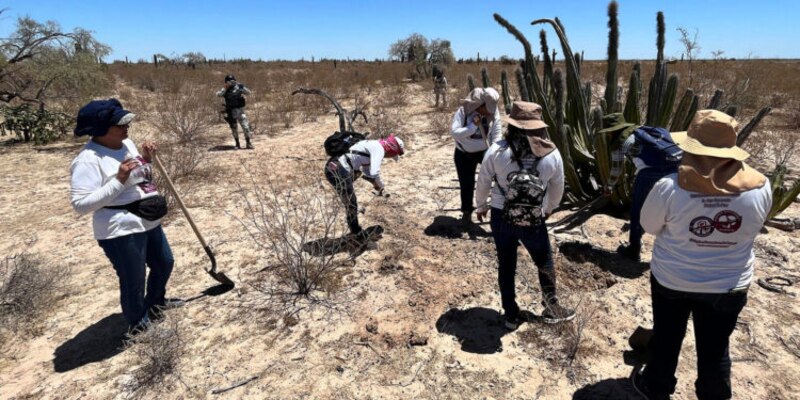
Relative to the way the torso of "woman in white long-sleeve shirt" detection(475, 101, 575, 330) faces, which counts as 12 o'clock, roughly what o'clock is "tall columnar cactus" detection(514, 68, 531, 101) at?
The tall columnar cactus is roughly at 12 o'clock from the woman in white long-sleeve shirt.

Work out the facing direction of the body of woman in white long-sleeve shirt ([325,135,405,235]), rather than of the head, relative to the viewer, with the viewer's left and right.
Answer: facing to the right of the viewer

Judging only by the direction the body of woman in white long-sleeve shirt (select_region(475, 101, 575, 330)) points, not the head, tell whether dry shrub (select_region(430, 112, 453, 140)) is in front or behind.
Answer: in front

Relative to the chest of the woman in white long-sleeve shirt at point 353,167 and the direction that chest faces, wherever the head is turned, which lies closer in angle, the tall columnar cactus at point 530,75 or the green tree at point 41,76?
the tall columnar cactus

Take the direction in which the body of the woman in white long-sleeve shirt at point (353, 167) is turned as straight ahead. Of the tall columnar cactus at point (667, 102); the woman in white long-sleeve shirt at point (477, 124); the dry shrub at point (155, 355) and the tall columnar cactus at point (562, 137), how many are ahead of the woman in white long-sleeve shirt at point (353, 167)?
3

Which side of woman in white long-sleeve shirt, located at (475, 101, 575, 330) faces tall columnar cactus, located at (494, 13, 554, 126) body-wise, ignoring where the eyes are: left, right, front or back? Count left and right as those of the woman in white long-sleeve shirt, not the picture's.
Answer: front

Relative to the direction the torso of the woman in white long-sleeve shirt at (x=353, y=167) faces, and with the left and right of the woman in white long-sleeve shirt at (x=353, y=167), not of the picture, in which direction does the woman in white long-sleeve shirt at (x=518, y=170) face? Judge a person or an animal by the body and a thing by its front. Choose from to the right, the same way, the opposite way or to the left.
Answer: to the left

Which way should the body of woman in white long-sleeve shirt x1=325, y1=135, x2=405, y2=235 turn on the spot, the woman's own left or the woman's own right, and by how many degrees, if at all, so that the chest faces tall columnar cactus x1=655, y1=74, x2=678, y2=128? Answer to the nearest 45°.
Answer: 0° — they already face it

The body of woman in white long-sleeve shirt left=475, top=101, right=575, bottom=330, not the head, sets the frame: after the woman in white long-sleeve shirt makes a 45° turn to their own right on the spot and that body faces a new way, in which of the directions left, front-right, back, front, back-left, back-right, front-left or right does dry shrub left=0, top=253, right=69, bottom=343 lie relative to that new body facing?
back-left

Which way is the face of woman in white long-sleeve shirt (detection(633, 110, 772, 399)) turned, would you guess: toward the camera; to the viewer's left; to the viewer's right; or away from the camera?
away from the camera

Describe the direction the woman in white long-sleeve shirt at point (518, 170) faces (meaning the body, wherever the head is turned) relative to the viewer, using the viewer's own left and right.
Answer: facing away from the viewer

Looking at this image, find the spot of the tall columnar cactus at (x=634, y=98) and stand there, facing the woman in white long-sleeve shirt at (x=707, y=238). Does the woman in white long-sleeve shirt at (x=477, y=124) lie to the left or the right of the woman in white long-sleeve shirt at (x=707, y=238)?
right

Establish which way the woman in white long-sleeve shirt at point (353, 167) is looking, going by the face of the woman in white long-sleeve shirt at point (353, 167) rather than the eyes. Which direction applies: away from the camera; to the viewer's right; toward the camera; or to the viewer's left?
to the viewer's right

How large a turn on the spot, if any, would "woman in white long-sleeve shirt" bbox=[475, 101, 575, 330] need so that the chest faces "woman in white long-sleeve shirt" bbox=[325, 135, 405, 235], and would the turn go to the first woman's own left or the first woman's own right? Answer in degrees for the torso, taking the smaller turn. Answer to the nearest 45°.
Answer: approximately 45° to the first woman's own left

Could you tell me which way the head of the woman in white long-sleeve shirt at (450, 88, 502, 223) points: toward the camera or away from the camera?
toward the camera
